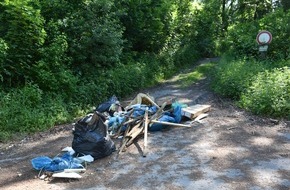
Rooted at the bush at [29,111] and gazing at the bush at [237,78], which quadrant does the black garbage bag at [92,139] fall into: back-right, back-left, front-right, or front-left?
front-right

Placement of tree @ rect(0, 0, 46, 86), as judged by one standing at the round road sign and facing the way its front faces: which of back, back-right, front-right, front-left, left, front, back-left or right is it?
front-right

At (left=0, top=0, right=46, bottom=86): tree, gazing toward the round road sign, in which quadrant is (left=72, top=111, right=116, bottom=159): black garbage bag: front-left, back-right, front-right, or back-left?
front-right

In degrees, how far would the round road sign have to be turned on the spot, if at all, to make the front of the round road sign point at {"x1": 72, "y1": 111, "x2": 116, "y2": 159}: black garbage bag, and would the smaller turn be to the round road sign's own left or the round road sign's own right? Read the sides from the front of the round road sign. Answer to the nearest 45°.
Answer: approximately 45° to the round road sign's own right

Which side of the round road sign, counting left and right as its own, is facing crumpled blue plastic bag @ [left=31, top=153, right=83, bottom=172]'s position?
front

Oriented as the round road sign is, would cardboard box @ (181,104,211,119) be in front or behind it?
in front

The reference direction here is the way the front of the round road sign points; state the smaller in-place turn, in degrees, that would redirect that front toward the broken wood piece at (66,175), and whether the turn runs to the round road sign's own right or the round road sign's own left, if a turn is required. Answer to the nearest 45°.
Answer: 0° — it already faces it

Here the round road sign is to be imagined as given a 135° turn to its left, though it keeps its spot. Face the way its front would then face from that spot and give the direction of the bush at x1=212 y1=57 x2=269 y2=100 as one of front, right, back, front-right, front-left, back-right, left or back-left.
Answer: back

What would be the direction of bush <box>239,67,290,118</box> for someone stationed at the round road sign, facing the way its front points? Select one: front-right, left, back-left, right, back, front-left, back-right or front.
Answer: front

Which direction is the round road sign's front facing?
toward the camera

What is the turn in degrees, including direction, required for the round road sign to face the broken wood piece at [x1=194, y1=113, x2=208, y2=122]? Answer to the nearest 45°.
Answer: approximately 45° to its right
